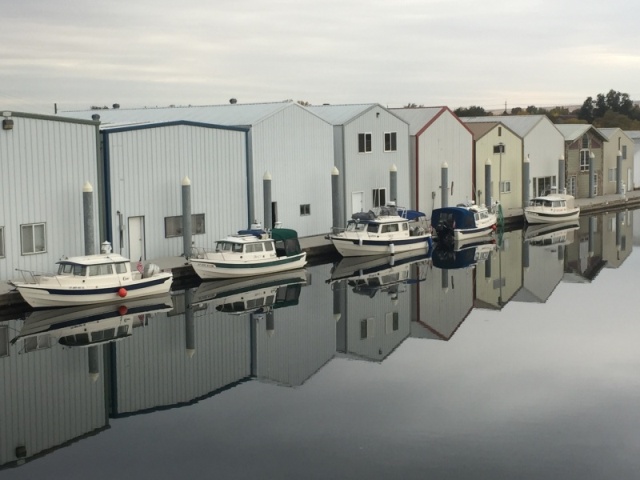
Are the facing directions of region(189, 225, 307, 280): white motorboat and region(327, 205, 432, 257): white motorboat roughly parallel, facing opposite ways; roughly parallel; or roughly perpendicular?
roughly parallel

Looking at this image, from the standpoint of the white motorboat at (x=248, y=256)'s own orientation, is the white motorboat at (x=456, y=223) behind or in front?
behind

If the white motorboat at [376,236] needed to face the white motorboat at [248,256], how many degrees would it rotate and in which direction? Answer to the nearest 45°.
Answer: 0° — it already faces it

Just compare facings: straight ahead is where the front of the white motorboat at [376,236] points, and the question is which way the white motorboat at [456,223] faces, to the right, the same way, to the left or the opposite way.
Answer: the opposite way

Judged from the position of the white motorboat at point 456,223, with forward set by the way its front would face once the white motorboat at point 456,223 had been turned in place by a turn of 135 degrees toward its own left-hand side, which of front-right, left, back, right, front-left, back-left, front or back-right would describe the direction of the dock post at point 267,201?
front-left

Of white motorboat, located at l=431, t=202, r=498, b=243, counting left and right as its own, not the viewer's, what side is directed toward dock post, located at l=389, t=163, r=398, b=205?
back

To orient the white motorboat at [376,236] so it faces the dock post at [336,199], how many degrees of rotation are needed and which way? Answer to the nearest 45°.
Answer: approximately 90° to its right

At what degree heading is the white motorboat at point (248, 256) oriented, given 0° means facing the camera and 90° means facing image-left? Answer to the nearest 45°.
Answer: approximately 45°

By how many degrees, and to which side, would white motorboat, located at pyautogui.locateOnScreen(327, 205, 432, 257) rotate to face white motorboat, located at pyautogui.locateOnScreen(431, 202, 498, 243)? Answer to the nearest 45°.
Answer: approximately 180°

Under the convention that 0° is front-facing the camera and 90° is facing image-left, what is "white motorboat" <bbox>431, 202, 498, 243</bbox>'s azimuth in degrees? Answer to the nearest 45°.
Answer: approximately 225°

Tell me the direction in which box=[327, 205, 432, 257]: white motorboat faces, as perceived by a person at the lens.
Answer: facing the viewer and to the left of the viewer

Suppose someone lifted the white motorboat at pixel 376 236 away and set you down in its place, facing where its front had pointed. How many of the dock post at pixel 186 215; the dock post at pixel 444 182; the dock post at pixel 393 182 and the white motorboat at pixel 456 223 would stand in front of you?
1

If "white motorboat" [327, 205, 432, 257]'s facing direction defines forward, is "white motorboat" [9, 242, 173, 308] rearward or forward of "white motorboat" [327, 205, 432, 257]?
forward

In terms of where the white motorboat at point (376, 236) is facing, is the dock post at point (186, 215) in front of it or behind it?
in front

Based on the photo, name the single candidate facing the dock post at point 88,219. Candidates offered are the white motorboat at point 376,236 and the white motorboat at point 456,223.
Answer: the white motorboat at point 376,236

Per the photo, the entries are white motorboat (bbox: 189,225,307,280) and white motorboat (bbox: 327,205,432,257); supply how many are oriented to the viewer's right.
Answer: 0
